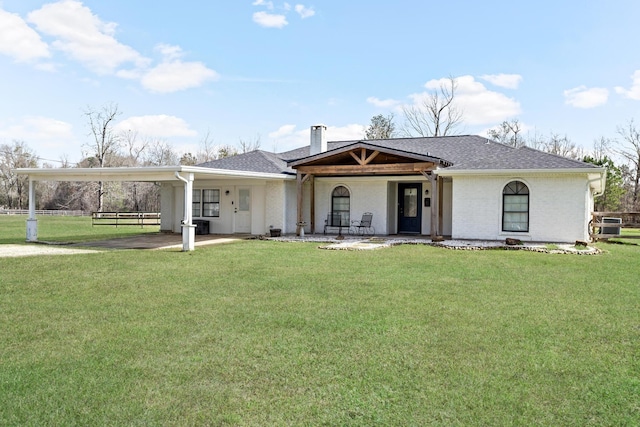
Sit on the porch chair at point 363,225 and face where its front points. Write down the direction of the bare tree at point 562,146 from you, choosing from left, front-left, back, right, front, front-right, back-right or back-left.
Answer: back

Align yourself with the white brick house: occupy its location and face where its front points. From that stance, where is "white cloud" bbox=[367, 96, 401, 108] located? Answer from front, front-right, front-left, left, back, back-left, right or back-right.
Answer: back

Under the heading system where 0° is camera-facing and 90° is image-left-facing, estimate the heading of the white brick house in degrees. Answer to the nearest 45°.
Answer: approximately 0°

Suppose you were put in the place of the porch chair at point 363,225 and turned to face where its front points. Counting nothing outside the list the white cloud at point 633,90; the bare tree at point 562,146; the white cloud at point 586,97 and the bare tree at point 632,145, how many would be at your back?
4

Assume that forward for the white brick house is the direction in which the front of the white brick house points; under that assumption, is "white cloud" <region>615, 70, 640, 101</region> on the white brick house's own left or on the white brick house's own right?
on the white brick house's own left

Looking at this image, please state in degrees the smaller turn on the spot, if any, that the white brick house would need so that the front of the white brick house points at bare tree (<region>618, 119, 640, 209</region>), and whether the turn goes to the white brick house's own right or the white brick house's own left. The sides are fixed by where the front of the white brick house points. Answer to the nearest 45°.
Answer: approximately 135° to the white brick house's own left

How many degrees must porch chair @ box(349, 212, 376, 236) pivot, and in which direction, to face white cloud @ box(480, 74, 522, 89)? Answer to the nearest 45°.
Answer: approximately 180°

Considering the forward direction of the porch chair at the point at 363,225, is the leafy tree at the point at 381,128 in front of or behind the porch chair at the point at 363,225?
behind

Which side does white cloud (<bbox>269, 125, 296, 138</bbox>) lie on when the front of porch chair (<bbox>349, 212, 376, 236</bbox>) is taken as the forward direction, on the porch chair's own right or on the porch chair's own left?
on the porch chair's own right

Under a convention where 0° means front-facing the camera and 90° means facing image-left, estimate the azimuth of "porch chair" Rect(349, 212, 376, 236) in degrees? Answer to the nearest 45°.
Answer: approximately 45°

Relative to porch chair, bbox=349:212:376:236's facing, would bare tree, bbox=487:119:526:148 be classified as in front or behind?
behind

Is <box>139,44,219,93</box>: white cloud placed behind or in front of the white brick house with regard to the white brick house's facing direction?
behind
